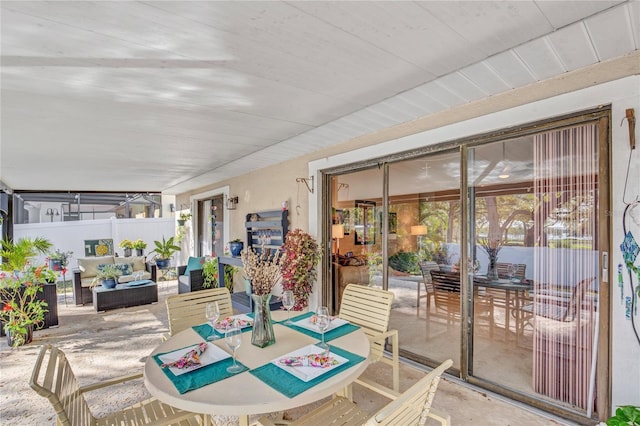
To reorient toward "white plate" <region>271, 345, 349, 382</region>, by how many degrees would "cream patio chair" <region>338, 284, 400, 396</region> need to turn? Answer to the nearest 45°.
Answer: approximately 45° to its left

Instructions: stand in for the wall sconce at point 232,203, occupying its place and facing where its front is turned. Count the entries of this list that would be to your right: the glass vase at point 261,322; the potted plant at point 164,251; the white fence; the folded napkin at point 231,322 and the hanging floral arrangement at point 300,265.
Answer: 2

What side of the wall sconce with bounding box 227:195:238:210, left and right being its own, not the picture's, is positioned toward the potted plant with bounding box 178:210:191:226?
right

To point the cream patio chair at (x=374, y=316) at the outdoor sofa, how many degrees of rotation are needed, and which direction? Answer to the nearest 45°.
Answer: approximately 90° to its right

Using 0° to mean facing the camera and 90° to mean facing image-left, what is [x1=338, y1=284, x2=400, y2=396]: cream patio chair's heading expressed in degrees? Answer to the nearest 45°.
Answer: approximately 45°

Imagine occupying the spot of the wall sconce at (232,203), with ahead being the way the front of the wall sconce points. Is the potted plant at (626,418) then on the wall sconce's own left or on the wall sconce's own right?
on the wall sconce's own left

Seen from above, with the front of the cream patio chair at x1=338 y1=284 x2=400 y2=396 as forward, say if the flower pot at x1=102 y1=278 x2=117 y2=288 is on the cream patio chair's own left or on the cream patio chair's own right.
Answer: on the cream patio chair's own right

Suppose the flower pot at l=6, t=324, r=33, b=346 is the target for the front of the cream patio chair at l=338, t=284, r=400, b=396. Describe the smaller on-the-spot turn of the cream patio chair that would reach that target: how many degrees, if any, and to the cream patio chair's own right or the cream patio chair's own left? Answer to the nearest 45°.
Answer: approximately 45° to the cream patio chair's own right

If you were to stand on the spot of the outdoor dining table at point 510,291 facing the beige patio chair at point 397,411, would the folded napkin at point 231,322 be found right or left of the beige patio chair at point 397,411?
right

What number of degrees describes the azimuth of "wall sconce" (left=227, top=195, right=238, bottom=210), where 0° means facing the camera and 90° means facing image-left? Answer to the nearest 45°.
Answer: approximately 45°
